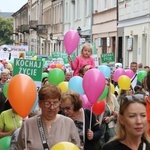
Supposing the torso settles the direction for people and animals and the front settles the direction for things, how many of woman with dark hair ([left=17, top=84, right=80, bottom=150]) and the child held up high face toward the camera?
2

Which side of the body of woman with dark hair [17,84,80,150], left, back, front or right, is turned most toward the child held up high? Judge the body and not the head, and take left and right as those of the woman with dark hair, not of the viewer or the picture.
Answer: back

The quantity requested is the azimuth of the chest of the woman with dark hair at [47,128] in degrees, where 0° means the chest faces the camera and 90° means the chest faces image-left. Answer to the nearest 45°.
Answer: approximately 0°

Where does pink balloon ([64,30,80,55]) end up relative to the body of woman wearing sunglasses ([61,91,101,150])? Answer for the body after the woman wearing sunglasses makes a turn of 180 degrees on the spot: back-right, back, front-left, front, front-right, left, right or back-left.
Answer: front-left

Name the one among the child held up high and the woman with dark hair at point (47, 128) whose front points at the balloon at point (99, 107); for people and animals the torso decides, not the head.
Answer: the child held up high

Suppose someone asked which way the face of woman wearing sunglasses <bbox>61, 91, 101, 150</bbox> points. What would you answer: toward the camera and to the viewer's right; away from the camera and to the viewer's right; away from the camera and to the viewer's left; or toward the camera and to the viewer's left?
toward the camera and to the viewer's left

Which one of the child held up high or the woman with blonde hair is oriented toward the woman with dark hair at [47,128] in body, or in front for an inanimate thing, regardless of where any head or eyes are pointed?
the child held up high

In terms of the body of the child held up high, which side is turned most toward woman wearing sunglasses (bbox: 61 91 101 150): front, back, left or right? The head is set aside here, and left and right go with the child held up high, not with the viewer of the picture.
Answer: front

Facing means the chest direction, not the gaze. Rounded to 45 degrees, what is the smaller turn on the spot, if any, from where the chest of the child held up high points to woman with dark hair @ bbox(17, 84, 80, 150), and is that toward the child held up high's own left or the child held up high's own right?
0° — they already face them

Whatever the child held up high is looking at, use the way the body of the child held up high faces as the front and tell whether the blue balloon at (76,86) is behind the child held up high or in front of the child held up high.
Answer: in front
